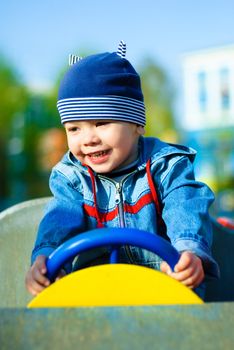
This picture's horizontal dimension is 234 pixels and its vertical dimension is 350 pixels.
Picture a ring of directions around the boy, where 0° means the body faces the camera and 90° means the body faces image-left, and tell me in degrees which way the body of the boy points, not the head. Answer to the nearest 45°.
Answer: approximately 0°

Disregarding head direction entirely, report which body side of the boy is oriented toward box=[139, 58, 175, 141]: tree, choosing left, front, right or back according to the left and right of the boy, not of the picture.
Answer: back

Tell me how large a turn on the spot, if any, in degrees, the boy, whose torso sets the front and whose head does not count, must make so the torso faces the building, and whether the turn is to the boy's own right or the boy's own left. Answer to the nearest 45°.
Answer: approximately 180°

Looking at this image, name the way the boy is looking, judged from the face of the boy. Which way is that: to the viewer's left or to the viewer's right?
to the viewer's left
